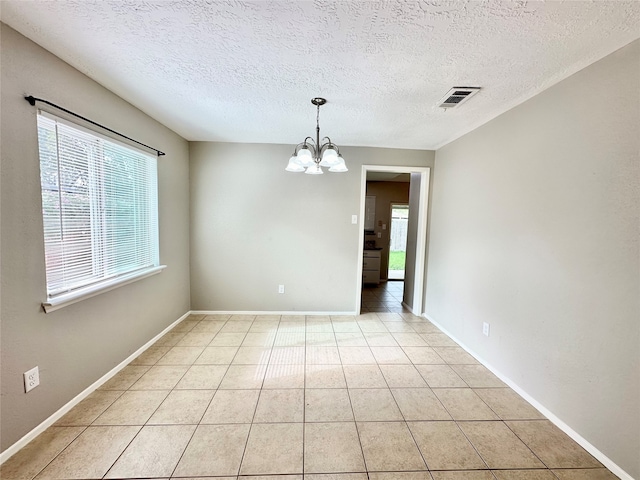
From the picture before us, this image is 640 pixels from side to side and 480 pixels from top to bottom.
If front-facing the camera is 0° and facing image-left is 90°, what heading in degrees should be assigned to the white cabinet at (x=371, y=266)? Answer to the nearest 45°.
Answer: approximately 0°

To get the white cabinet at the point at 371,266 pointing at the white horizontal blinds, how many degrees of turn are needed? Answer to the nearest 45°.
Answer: approximately 45° to its right

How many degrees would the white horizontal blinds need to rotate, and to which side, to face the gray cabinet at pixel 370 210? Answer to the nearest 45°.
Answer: approximately 45° to its left

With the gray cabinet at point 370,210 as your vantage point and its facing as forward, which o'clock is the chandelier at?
The chandelier is roughly at 12 o'clock from the gray cabinet.

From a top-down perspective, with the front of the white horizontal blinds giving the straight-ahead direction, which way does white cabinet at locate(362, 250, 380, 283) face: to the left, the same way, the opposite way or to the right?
to the right

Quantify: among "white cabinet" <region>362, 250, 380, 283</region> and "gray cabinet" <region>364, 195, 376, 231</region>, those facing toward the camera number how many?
2

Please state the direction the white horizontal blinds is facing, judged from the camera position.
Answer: facing the viewer and to the right of the viewer

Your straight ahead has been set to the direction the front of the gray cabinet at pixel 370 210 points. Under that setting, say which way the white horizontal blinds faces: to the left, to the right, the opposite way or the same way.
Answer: to the left

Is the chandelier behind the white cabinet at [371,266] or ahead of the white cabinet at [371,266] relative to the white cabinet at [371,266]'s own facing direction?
ahead
